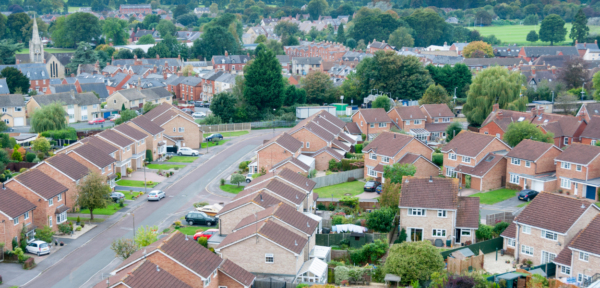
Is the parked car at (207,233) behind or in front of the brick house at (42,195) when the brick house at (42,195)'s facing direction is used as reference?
in front

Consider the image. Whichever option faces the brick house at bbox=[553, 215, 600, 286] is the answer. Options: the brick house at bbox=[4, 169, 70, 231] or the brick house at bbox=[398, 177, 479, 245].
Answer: the brick house at bbox=[4, 169, 70, 231]

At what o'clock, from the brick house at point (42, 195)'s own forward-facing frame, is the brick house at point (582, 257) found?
the brick house at point (582, 257) is roughly at 12 o'clock from the brick house at point (42, 195).

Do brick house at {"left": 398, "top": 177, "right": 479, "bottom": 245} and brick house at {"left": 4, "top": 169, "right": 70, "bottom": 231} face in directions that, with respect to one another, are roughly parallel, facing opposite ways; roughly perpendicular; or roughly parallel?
roughly perpendicular

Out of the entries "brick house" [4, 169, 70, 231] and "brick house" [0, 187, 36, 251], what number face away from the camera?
0

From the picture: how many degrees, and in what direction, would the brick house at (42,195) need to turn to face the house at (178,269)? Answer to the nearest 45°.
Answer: approximately 45° to its right

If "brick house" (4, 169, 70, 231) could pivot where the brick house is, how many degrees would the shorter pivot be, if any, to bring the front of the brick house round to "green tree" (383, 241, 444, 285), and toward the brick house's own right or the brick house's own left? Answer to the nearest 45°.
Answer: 0° — it already faces it

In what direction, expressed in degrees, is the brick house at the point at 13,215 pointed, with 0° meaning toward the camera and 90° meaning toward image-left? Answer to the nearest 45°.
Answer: approximately 315°

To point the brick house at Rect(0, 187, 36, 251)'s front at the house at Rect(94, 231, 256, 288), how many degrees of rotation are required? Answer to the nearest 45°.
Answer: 0° — it already faces it

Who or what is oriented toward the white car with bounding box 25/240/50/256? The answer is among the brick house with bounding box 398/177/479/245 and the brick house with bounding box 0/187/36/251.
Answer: the brick house with bounding box 0/187/36/251
